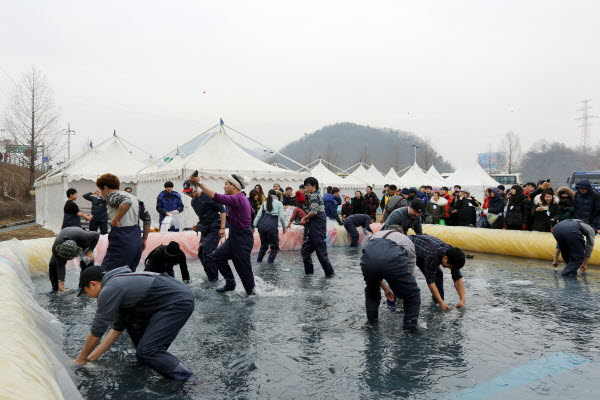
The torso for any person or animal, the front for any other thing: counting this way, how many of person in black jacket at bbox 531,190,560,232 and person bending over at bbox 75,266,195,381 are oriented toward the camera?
1

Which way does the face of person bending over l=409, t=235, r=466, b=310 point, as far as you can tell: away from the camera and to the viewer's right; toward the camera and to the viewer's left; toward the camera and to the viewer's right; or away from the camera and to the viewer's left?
toward the camera and to the viewer's right

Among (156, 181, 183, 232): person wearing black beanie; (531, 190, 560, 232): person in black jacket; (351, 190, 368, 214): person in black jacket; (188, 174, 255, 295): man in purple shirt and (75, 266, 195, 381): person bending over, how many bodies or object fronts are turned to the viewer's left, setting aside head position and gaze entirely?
2

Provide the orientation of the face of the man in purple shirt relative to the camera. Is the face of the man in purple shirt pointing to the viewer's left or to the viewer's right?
to the viewer's left

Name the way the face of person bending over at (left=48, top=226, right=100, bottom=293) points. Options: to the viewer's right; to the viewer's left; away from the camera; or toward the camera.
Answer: to the viewer's right

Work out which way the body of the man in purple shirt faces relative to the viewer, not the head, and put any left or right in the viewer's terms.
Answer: facing to the left of the viewer

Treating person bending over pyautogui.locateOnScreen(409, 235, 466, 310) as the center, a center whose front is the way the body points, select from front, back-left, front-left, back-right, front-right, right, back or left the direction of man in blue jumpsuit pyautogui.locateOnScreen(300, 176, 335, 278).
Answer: back

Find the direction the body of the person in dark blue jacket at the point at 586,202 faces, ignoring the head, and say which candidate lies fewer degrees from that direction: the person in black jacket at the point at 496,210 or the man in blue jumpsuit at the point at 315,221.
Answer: the man in blue jumpsuit
